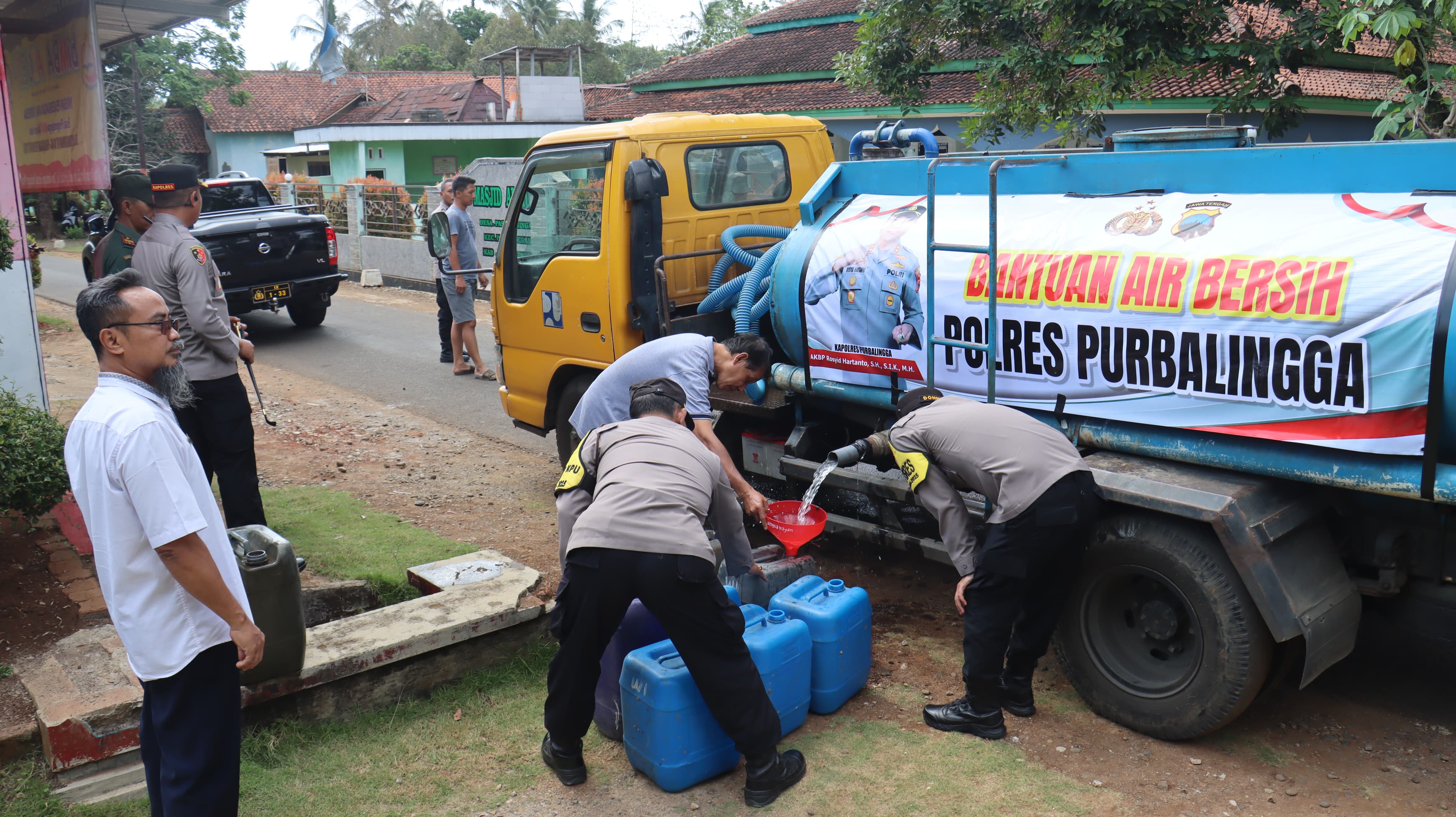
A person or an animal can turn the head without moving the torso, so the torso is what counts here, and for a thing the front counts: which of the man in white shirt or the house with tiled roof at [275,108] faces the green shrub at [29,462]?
the house with tiled roof

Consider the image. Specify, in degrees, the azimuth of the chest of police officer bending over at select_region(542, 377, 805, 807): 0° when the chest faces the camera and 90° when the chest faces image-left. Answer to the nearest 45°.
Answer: approximately 180°

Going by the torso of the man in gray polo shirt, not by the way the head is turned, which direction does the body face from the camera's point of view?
to the viewer's right

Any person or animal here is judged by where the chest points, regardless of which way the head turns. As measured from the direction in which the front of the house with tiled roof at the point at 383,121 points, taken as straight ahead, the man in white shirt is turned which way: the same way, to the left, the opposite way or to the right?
to the left

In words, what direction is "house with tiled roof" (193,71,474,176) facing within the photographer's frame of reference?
facing the viewer

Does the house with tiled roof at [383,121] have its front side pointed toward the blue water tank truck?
yes

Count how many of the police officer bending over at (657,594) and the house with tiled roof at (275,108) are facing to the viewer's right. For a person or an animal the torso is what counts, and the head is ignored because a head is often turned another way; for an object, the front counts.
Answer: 0

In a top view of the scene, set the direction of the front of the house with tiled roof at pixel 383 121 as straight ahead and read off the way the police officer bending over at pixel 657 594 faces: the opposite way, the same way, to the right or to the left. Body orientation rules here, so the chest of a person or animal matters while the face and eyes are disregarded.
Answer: the opposite way

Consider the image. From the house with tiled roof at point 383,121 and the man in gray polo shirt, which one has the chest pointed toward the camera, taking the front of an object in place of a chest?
the house with tiled roof

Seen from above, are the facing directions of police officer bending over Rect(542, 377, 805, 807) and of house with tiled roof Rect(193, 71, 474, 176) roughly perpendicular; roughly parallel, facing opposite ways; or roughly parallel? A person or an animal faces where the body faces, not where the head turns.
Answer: roughly parallel, facing opposite ways

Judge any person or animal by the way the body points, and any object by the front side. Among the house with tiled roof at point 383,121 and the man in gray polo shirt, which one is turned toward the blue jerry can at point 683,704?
the house with tiled roof

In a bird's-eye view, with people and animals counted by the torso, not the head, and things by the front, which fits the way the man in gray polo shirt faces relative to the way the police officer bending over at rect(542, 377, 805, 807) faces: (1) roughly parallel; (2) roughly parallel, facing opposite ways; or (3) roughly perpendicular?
roughly perpendicular

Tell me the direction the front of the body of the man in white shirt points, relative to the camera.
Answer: to the viewer's right

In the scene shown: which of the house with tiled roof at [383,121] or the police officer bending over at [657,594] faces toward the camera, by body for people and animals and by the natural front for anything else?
the house with tiled roof

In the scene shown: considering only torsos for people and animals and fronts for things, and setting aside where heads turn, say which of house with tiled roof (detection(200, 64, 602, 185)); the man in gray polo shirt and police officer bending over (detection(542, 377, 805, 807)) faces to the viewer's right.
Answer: the man in gray polo shirt
